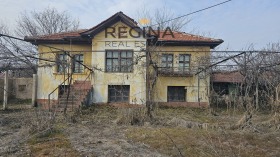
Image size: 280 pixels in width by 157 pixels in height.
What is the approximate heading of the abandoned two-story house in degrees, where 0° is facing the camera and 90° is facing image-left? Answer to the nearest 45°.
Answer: approximately 0°
